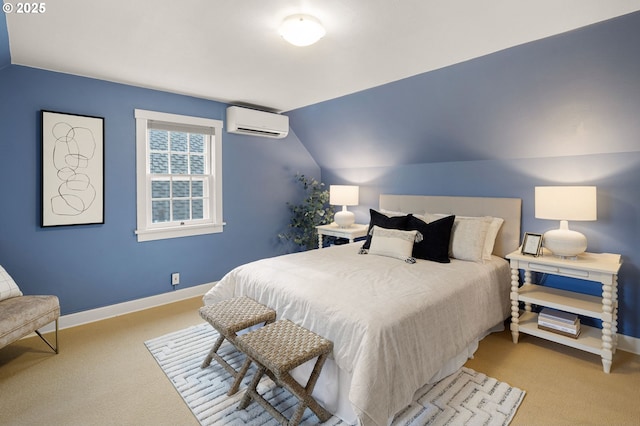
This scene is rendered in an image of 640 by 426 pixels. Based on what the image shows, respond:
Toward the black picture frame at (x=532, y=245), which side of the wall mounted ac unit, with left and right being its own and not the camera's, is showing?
front

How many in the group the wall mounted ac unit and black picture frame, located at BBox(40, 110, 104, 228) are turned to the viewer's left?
0

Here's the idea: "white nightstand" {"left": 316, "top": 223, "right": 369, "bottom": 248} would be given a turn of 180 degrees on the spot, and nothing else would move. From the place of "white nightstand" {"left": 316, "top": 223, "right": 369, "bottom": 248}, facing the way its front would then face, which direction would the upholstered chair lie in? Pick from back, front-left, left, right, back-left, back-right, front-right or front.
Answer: back

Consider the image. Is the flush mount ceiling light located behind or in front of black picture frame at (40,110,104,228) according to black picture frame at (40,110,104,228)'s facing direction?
in front

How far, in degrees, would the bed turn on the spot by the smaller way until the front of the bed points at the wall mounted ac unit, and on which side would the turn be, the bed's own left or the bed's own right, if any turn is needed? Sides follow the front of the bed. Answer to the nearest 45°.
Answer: approximately 90° to the bed's own right

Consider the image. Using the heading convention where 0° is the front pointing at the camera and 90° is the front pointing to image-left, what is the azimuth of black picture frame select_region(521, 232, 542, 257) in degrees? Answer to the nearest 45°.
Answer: approximately 45°

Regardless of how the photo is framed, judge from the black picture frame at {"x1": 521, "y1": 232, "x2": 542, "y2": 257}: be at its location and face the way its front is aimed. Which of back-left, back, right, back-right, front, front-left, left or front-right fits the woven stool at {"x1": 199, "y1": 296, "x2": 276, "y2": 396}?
front

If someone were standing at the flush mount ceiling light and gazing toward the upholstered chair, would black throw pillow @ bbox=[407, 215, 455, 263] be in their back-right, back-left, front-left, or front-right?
back-right

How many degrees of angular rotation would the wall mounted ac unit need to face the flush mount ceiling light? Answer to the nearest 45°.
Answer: approximately 45° to its right

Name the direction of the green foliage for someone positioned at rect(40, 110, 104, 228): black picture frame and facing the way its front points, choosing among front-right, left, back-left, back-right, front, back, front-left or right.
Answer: front-left

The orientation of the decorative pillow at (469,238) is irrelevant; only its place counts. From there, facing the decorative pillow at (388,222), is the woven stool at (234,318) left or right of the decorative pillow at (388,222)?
left

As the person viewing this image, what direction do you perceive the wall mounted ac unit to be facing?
facing the viewer and to the right of the viewer

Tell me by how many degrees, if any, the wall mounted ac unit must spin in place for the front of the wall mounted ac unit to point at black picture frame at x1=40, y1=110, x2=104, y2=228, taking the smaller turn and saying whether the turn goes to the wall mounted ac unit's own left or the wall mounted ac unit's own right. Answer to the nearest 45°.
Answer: approximately 90° to the wall mounted ac unit's own right

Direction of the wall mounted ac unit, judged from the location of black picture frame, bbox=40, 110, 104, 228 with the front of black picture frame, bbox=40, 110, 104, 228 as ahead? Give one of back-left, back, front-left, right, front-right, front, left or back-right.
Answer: front-left

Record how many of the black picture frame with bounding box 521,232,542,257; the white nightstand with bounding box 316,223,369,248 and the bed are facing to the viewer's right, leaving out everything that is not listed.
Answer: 0

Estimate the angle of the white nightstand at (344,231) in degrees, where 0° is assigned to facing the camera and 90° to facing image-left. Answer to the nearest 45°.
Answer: approximately 45°

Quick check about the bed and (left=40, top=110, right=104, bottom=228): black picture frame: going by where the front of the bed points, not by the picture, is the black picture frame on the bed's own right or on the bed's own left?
on the bed's own right
